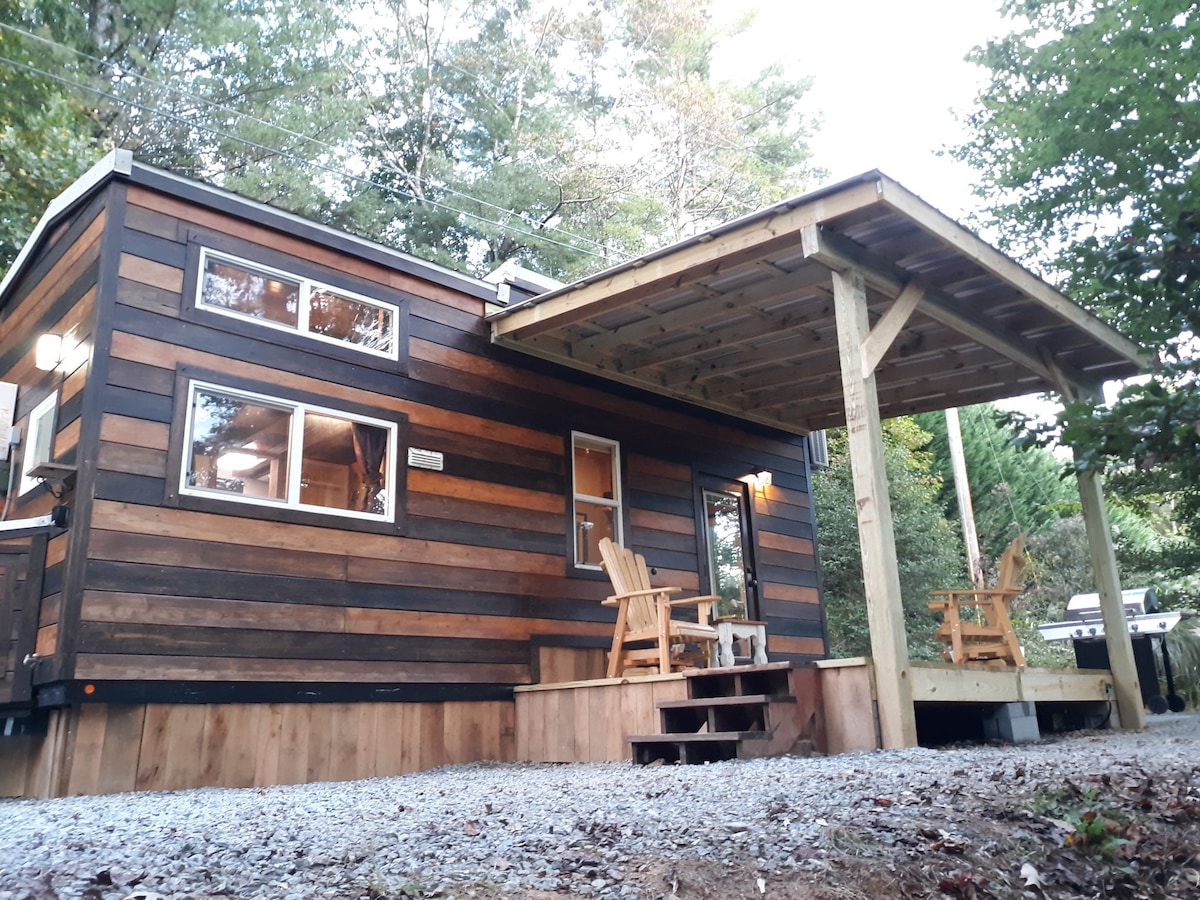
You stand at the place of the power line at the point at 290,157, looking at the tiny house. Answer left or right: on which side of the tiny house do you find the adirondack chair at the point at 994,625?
left

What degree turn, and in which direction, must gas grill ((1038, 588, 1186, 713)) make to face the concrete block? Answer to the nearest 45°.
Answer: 0° — it already faces it

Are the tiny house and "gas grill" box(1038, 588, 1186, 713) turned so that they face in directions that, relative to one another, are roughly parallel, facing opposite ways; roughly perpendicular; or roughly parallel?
roughly perpendicular

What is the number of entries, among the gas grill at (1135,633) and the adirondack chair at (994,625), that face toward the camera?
1

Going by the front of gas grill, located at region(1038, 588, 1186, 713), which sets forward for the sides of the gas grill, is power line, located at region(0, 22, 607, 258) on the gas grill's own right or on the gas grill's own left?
on the gas grill's own right

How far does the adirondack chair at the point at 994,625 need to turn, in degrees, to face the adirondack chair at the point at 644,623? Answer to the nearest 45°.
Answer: approximately 45° to its left

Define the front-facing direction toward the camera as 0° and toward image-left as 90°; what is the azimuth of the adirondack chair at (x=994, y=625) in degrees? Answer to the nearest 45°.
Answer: approximately 90°

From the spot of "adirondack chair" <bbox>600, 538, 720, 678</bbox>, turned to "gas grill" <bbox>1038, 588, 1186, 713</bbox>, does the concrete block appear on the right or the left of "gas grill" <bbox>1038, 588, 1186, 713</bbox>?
right

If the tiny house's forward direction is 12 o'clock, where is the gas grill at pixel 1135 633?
The gas grill is roughly at 10 o'clock from the tiny house.

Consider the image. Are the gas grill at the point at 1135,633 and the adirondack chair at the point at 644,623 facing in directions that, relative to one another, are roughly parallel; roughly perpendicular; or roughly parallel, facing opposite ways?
roughly perpendicular
